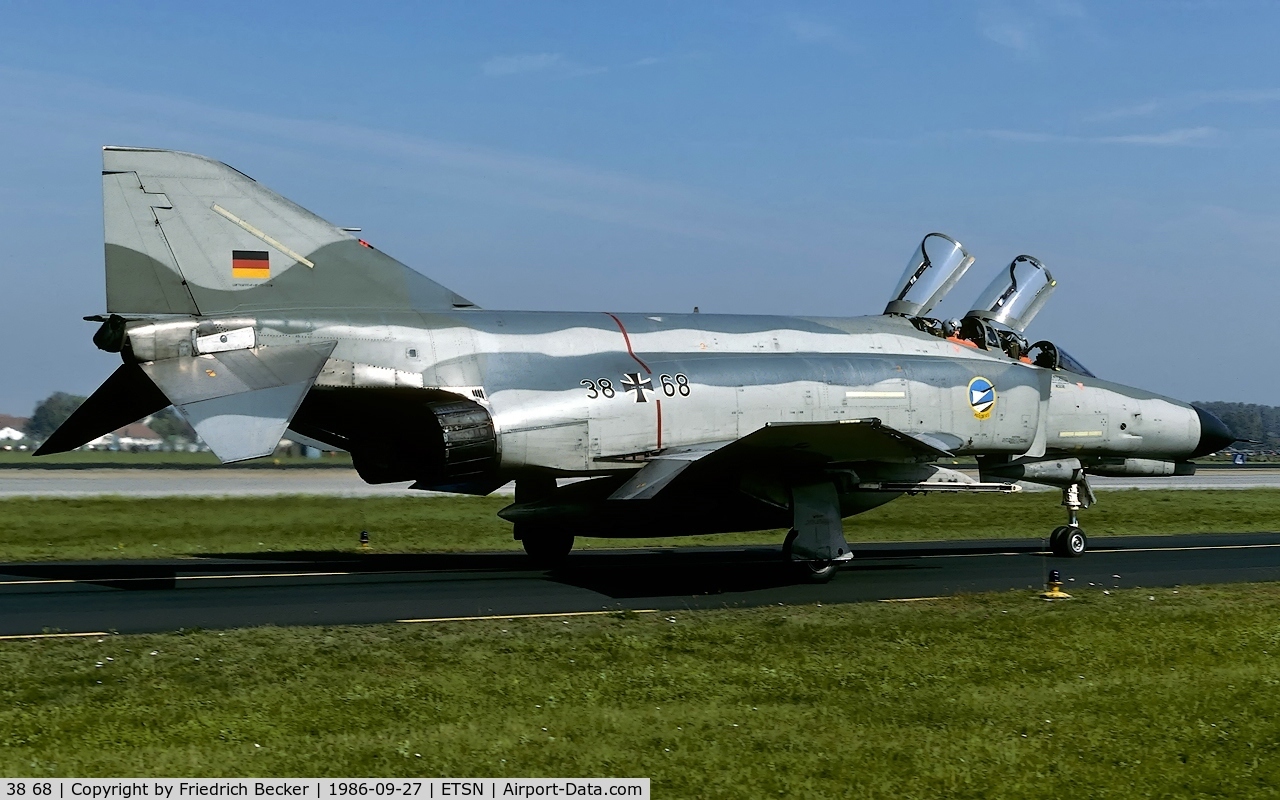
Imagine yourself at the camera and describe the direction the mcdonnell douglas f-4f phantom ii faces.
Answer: facing away from the viewer and to the right of the viewer
